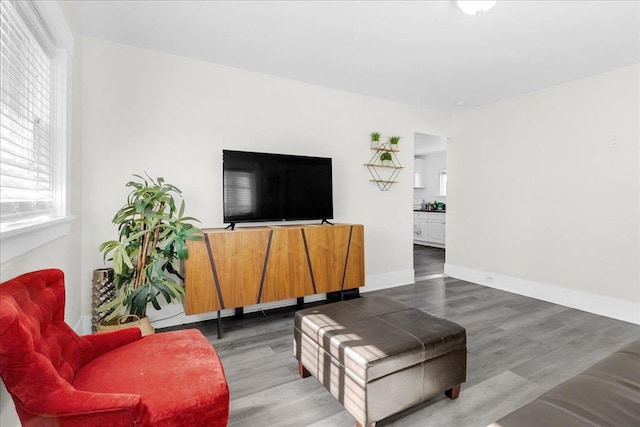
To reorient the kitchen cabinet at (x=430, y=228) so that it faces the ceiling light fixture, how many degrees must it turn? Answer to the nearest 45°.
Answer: approximately 45° to its left

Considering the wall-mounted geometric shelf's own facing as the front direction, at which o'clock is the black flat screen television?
The black flat screen television is roughly at 3 o'clock from the wall-mounted geometric shelf.

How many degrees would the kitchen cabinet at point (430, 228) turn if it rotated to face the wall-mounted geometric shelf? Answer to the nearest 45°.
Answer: approximately 45° to its left

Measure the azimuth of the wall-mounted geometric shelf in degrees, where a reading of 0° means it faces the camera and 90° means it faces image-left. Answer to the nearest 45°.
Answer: approximately 315°

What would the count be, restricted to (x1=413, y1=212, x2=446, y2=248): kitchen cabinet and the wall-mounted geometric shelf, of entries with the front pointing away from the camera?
0

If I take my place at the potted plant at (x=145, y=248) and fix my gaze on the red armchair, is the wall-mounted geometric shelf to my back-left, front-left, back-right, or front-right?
back-left

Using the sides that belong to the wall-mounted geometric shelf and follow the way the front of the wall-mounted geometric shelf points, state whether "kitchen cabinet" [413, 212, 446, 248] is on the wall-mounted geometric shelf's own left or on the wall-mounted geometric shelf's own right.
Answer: on the wall-mounted geometric shelf's own left

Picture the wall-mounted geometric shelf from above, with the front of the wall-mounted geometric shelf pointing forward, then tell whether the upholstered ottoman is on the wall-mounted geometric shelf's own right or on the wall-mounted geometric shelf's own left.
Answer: on the wall-mounted geometric shelf's own right

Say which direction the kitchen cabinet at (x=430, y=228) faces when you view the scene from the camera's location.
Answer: facing the viewer and to the left of the viewer

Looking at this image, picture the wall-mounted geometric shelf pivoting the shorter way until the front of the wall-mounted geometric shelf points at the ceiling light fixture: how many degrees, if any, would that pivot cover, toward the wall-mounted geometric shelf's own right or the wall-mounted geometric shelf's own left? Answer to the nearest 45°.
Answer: approximately 45° to the wall-mounted geometric shelf's own right
